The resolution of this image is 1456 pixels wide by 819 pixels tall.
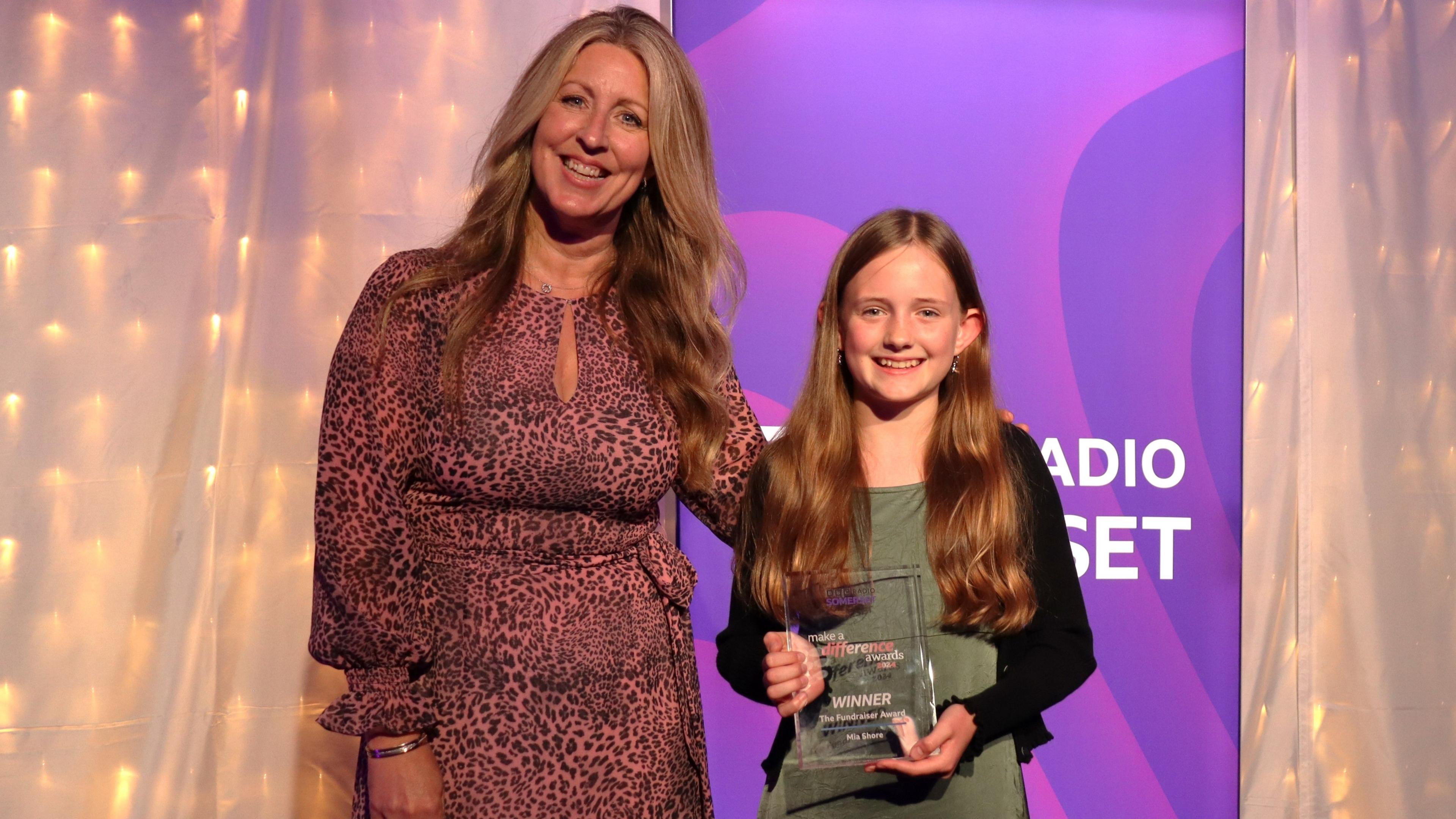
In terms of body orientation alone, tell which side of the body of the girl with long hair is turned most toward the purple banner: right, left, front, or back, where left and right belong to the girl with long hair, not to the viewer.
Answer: back

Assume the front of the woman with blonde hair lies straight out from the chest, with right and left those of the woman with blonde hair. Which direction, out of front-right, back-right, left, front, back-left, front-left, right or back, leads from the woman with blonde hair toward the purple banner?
back-left

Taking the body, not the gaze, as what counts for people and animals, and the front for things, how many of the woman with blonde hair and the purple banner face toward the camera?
2

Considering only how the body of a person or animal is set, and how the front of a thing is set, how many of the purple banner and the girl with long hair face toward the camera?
2
